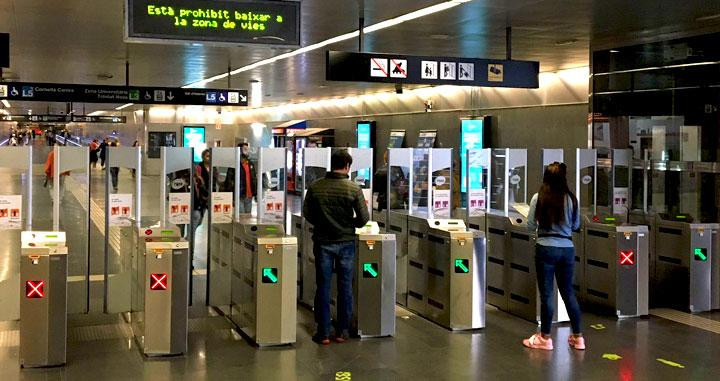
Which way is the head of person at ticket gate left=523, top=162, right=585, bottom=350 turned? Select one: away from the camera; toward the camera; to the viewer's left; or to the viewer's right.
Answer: away from the camera

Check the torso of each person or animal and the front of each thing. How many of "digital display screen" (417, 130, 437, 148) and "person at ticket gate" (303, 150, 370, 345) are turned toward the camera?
1

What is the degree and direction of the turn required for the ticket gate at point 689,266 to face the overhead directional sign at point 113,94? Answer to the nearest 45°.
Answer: approximately 135° to its right

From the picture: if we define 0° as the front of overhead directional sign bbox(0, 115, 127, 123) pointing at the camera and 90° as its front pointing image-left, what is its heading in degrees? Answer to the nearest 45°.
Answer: approximately 0°

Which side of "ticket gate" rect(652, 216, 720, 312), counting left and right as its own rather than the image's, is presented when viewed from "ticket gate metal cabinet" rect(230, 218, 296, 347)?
right

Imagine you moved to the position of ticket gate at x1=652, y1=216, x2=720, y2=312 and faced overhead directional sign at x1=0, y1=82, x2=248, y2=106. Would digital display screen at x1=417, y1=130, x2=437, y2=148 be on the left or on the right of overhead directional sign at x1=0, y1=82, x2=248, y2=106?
right

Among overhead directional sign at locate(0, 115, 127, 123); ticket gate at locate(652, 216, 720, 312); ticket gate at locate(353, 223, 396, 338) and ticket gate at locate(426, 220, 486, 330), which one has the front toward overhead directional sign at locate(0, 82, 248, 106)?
overhead directional sign at locate(0, 115, 127, 123)

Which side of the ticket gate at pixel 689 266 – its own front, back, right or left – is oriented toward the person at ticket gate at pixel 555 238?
right
